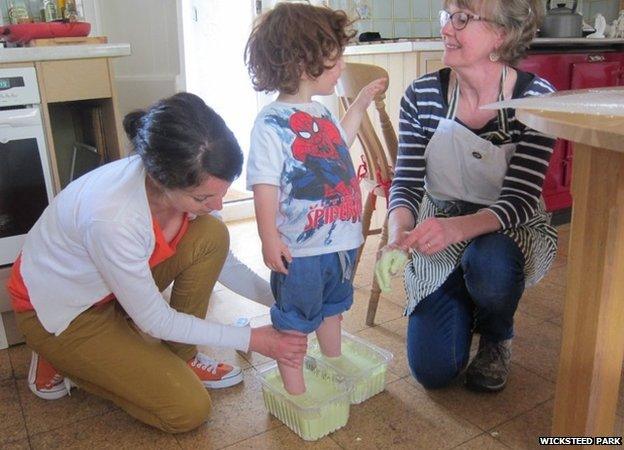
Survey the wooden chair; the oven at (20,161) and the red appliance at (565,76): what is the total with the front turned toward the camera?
2

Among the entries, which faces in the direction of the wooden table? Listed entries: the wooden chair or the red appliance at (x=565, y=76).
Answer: the red appliance

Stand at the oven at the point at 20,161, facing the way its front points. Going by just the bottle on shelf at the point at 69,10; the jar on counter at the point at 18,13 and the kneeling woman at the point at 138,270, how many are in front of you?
1

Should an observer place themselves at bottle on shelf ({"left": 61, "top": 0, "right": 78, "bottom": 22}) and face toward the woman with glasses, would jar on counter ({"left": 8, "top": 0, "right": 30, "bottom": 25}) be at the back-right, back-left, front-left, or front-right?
back-right

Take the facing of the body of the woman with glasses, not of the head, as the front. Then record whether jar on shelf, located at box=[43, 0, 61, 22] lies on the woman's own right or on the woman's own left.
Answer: on the woman's own right

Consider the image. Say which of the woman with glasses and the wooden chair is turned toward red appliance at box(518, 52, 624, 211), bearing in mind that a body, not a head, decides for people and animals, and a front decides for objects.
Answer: the wooden chair

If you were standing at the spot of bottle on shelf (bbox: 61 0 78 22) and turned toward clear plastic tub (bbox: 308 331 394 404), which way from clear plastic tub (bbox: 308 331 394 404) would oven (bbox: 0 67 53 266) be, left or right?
right

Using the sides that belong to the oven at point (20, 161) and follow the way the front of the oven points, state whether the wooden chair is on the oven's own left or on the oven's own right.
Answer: on the oven's own left

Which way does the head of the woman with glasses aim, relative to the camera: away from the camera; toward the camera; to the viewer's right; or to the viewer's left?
to the viewer's left

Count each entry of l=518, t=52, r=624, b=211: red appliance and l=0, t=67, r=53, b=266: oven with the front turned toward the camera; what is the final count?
2
